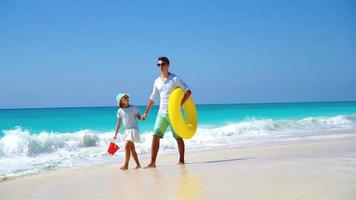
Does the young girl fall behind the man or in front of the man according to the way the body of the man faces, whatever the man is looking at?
in front

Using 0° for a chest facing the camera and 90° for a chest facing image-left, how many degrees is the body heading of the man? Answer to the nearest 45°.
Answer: approximately 45°
